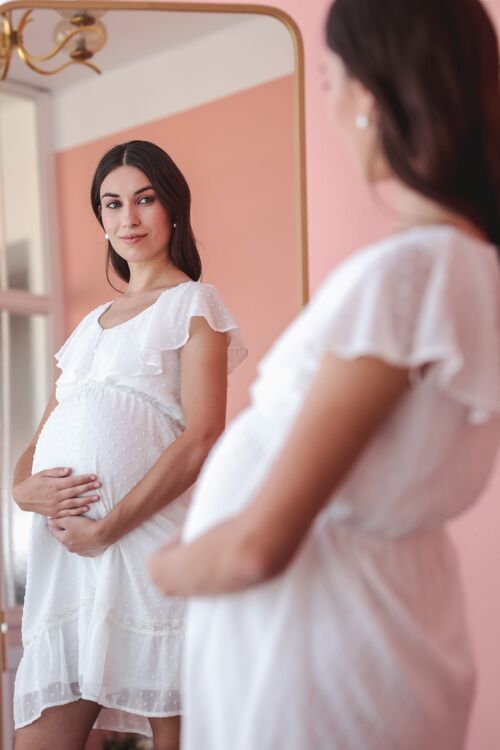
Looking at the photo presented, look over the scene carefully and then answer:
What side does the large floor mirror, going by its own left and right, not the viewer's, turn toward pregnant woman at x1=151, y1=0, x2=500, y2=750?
front

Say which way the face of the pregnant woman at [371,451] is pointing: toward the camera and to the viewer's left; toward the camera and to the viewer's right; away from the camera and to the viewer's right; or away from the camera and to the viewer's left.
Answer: away from the camera and to the viewer's left

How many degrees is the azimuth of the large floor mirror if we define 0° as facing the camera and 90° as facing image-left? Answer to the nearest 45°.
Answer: approximately 0°
